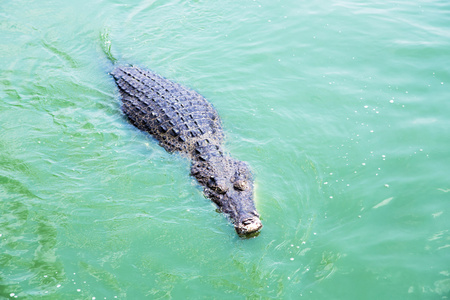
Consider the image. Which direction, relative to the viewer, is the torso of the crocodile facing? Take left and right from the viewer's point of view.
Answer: facing the viewer and to the right of the viewer
